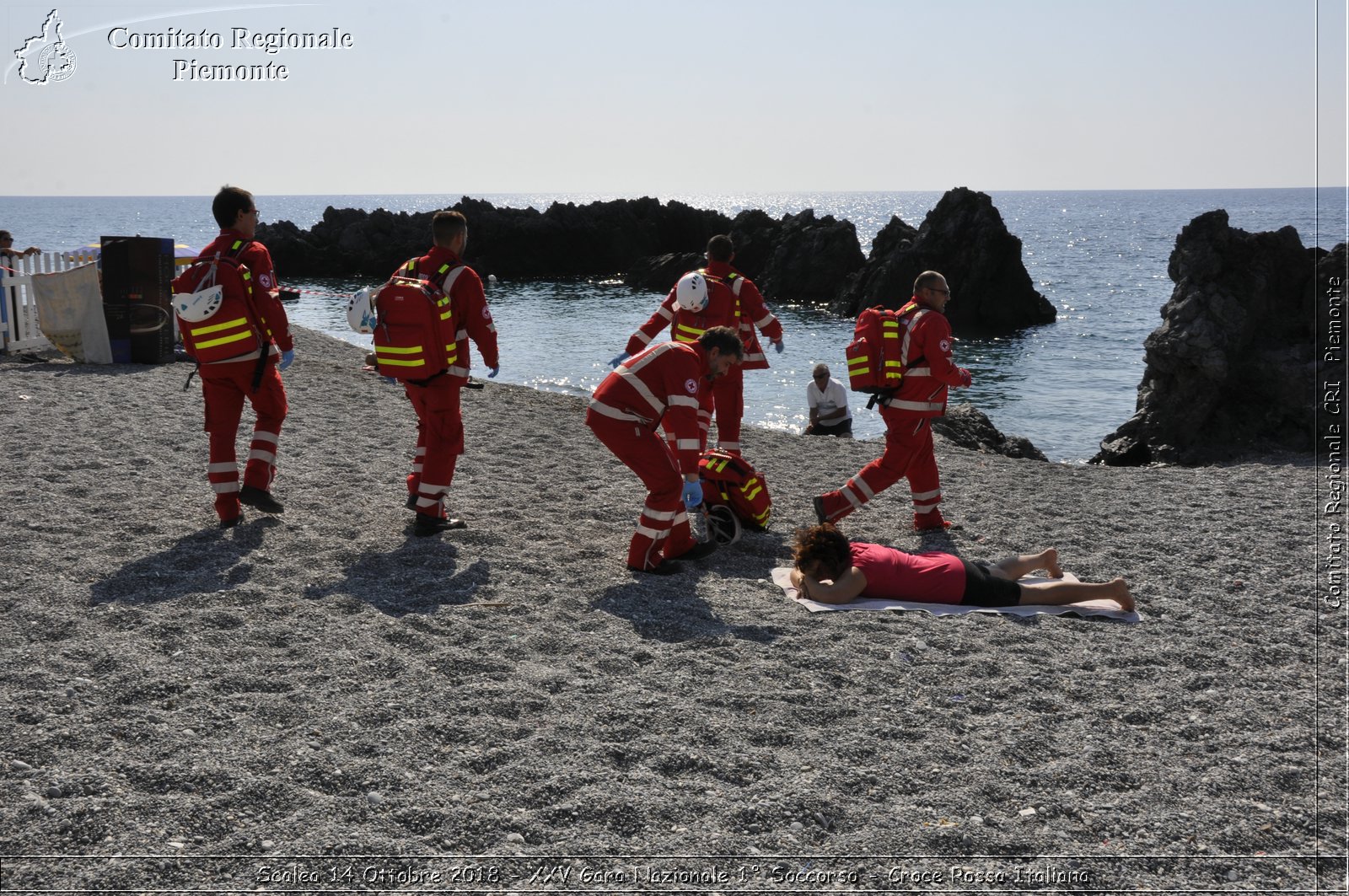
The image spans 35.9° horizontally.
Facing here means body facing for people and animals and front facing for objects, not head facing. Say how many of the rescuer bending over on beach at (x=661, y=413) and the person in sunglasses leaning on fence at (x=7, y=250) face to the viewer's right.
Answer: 2

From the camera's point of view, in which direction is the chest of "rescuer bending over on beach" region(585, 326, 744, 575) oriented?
to the viewer's right

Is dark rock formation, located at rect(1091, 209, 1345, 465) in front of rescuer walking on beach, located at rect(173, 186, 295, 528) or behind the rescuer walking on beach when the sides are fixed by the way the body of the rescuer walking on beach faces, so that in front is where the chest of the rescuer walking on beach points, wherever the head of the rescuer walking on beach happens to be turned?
in front

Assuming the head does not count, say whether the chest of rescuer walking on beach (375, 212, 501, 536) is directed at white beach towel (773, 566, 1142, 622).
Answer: no

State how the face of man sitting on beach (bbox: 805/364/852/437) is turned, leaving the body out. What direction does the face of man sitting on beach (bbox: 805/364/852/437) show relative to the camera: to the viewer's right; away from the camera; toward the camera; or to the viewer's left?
toward the camera

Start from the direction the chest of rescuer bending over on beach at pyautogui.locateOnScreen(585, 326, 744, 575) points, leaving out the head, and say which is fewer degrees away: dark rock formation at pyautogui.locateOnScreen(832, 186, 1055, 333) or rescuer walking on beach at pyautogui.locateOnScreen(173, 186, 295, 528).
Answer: the dark rock formation

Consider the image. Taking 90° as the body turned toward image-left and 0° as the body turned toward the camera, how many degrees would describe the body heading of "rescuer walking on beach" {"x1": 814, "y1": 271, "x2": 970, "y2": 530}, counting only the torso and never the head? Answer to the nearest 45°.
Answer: approximately 270°

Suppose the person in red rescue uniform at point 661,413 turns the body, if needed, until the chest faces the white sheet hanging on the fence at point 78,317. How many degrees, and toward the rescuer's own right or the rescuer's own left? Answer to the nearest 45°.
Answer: approximately 135° to the rescuer's own left

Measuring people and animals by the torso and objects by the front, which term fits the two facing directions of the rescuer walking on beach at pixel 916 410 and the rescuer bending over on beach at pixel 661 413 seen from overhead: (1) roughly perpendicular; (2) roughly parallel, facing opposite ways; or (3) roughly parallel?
roughly parallel

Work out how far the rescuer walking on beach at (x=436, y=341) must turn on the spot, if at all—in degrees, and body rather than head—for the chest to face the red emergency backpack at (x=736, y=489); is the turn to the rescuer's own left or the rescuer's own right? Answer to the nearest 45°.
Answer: approximately 45° to the rescuer's own right

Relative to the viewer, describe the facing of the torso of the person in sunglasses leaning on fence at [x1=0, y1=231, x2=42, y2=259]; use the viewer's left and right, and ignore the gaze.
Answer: facing to the right of the viewer

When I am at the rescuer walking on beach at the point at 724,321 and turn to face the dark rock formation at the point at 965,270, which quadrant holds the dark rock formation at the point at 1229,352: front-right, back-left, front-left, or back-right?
front-right
